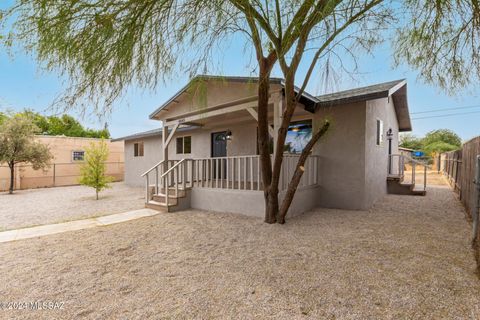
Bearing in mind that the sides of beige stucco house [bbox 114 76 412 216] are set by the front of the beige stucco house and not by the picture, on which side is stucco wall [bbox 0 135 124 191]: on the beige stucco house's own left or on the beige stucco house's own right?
on the beige stucco house's own right

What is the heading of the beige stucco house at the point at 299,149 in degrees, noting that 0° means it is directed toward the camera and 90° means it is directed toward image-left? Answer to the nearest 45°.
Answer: approximately 45°

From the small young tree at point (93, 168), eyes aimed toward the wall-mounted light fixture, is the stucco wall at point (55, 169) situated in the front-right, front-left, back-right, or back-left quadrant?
back-left

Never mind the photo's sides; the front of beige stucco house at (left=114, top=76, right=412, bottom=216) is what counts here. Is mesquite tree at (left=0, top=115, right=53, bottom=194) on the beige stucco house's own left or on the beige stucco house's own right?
on the beige stucco house's own right

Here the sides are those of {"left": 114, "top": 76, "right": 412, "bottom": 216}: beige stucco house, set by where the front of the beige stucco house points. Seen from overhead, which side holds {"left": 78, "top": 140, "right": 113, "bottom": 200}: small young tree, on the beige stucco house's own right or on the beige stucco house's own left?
on the beige stucco house's own right
